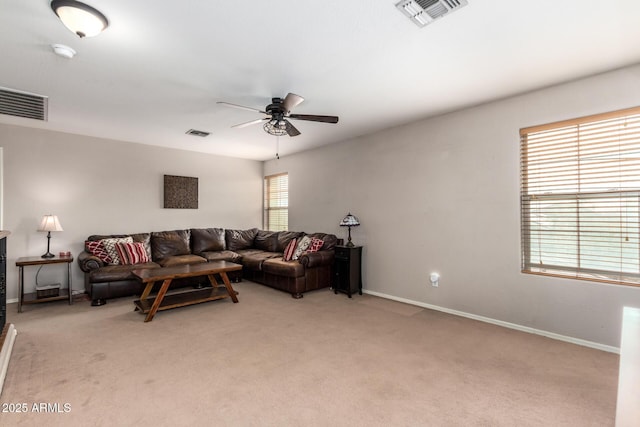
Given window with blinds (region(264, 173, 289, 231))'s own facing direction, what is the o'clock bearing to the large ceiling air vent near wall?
The large ceiling air vent near wall is roughly at 12 o'clock from the window with blinds.

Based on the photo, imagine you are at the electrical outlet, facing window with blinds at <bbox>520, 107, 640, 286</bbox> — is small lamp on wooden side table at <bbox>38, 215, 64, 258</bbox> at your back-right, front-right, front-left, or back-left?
back-right

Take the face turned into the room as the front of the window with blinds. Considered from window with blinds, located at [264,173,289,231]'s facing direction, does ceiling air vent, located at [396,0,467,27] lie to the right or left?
on its left

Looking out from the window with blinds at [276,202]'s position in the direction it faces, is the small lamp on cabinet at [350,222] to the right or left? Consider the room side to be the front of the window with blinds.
on its left

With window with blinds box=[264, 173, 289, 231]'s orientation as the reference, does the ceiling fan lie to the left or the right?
on its left

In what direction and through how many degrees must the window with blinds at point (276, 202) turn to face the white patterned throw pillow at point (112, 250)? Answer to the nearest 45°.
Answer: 0° — it already faces it

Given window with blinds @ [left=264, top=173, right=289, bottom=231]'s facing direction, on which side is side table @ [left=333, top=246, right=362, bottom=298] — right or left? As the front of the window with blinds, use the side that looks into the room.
on its left

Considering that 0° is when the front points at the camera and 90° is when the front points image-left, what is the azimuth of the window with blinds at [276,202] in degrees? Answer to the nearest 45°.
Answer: approximately 45°

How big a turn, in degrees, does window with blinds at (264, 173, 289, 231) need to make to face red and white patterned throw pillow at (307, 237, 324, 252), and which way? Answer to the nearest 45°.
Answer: approximately 45° to its left
